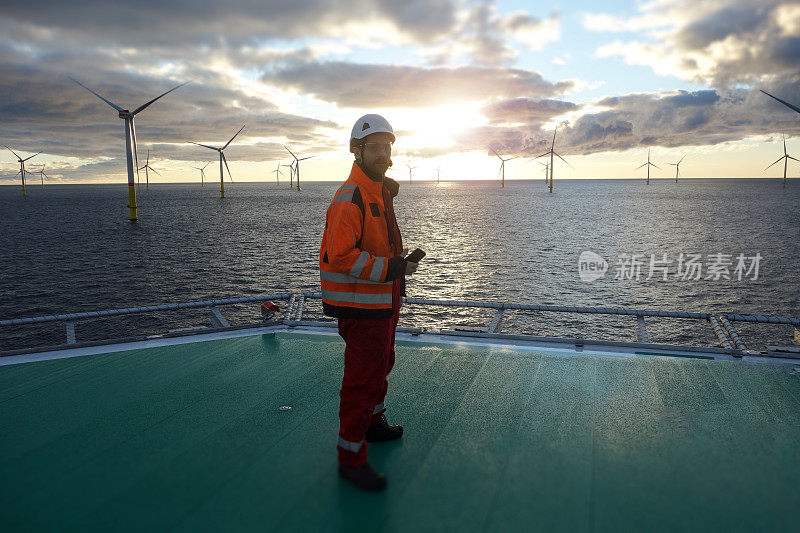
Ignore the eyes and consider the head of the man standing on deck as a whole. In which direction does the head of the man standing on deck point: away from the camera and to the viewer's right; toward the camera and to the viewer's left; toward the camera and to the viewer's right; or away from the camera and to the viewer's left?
toward the camera and to the viewer's right

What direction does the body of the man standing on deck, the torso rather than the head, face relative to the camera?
to the viewer's right
